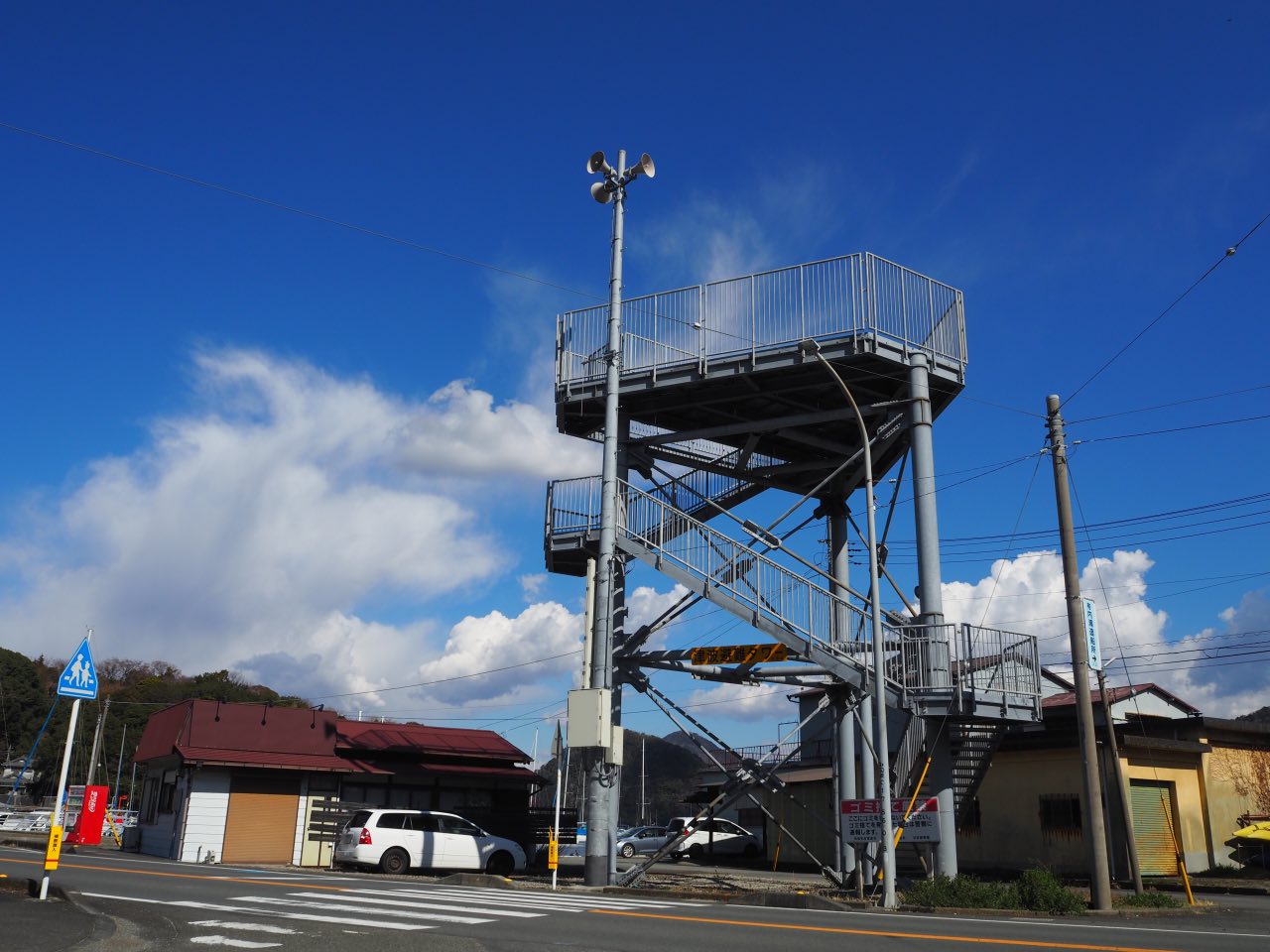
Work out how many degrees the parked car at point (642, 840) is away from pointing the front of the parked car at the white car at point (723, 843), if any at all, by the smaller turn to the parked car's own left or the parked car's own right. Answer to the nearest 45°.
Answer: approximately 135° to the parked car's own left

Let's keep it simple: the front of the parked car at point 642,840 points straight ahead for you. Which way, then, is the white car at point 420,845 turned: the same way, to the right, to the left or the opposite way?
the opposite way

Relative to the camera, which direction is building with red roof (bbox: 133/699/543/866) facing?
toward the camera

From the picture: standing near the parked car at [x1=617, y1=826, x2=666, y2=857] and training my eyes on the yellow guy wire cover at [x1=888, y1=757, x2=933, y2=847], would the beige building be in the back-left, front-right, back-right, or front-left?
front-left

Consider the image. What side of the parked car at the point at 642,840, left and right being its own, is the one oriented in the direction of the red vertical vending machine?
front

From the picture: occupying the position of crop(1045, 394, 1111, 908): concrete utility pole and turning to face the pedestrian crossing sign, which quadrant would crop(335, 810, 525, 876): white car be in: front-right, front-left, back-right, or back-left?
front-right

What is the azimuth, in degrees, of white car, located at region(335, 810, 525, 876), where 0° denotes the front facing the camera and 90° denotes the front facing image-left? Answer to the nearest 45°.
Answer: approximately 225°

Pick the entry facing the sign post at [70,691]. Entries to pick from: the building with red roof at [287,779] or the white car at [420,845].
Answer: the building with red roof

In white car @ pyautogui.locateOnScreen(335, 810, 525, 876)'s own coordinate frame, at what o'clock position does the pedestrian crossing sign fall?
The pedestrian crossing sign is roughly at 5 o'clock from the white car.

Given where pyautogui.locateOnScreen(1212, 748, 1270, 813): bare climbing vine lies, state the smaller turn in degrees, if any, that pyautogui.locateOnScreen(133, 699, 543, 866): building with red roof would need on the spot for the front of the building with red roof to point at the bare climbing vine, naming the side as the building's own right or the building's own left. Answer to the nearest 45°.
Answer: approximately 90° to the building's own left

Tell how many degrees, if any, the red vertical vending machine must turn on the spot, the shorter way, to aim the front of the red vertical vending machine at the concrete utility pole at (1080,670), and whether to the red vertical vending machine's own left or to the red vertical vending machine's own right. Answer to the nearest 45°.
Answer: approximately 45° to the red vertical vending machine's own left

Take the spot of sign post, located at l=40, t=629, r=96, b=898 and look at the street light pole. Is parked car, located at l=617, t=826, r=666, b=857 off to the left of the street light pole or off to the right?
left
